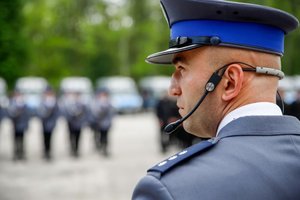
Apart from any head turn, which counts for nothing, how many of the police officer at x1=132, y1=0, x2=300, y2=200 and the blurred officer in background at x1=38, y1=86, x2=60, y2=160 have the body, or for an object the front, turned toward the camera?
1

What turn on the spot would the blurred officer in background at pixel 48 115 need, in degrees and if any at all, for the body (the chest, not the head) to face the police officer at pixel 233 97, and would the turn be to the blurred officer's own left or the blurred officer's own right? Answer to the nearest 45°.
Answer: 0° — they already face them

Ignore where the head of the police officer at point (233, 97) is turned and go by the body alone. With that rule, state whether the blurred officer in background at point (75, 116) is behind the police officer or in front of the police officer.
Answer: in front

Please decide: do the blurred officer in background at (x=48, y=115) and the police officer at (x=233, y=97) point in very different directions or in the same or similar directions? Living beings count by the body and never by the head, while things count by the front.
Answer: very different directions

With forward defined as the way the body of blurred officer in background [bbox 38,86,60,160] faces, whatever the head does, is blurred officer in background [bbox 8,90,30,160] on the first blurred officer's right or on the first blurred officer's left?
on the first blurred officer's right

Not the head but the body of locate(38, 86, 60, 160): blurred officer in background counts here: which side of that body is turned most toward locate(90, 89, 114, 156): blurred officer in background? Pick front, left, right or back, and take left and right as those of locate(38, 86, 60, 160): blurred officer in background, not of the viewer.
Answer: left

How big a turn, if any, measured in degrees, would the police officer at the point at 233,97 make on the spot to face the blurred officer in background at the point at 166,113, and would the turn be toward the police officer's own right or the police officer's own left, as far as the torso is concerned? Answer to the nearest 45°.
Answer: approximately 45° to the police officer's own right

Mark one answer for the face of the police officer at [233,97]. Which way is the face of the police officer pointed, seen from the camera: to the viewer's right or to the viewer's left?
to the viewer's left

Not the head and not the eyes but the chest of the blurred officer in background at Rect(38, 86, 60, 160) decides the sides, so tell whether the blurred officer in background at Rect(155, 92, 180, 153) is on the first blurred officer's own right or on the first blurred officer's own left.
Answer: on the first blurred officer's own left

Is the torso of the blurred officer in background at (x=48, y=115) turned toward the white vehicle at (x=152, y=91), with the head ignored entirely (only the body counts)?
no

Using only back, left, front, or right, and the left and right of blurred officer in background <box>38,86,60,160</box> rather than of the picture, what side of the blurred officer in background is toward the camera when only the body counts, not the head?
front

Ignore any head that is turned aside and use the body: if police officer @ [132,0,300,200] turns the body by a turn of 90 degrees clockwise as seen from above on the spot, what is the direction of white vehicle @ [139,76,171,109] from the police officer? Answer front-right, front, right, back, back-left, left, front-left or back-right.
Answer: front-left

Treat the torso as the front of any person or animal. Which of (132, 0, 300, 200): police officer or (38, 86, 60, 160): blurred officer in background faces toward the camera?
the blurred officer in background

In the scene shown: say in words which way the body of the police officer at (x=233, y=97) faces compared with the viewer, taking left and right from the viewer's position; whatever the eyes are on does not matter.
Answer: facing away from the viewer and to the left of the viewer

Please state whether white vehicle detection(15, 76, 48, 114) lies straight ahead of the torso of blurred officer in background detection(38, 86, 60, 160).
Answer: no
